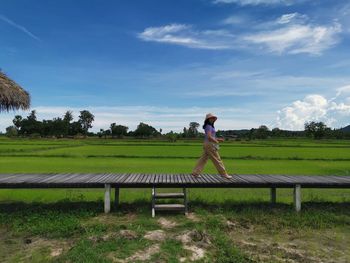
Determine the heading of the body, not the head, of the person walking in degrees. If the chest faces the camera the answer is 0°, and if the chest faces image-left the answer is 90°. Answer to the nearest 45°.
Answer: approximately 270°
